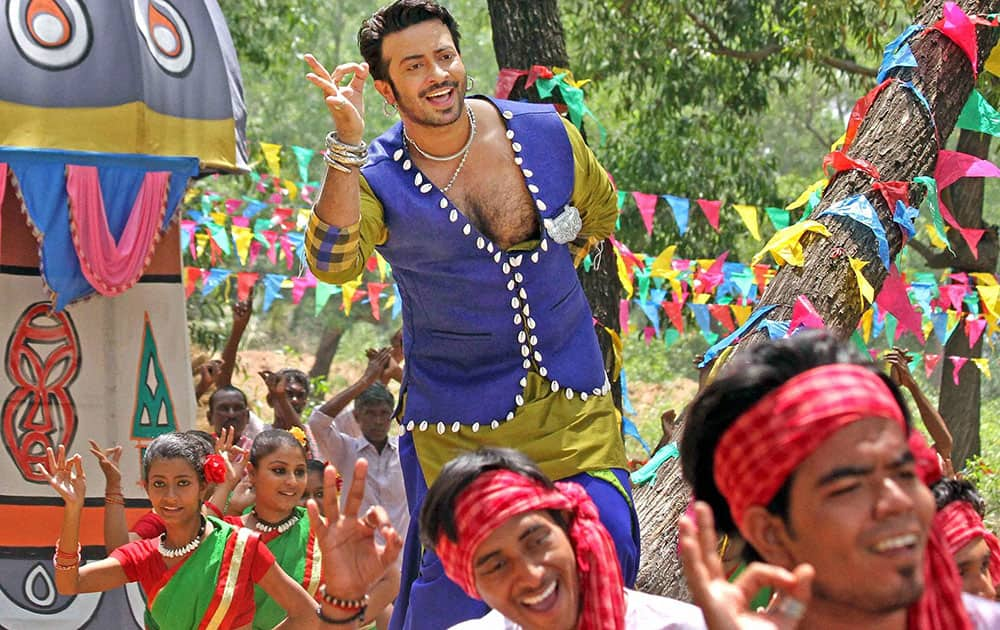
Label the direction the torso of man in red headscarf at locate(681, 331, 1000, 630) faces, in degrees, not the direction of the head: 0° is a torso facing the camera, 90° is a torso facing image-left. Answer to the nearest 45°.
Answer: approximately 315°

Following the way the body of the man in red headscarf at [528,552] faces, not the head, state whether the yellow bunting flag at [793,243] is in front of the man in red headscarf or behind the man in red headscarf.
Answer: behind

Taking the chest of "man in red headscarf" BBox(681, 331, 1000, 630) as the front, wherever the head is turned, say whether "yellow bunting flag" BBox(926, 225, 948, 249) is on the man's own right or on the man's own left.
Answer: on the man's own left

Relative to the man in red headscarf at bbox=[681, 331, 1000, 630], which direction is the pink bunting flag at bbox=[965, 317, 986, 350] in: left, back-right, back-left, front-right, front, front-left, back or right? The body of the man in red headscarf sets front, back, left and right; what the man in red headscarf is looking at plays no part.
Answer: back-left

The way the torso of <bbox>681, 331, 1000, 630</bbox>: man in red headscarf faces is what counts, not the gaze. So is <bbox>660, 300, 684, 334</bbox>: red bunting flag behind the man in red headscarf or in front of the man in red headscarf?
behind

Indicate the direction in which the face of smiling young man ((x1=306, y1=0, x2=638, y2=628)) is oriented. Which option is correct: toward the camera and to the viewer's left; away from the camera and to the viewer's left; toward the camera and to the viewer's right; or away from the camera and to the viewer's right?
toward the camera and to the viewer's right

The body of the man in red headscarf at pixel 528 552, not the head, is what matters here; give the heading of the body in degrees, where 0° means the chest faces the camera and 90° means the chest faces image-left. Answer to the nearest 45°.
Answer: approximately 0°

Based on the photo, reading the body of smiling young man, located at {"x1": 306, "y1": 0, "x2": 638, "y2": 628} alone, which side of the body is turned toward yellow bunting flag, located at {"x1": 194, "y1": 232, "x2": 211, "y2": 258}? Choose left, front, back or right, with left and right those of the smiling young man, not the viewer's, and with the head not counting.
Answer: back

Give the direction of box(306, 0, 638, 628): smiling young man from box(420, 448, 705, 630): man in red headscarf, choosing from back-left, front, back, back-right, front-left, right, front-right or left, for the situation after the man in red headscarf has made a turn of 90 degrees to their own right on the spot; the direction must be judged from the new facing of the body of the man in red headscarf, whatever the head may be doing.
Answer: right

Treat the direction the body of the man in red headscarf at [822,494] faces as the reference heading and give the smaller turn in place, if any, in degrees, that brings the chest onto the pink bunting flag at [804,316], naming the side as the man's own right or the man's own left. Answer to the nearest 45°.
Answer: approximately 135° to the man's own left

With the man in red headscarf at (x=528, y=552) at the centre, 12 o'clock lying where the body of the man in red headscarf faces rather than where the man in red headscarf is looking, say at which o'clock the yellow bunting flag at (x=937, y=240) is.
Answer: The yellow bunting flag is roughly at 7 o'clock from the man in red headscarf.

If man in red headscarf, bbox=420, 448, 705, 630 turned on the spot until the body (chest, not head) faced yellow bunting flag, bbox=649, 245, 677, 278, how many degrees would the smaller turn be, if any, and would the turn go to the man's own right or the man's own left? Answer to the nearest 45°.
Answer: approximately 180°

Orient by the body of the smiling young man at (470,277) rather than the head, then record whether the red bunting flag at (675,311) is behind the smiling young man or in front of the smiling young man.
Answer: behind
